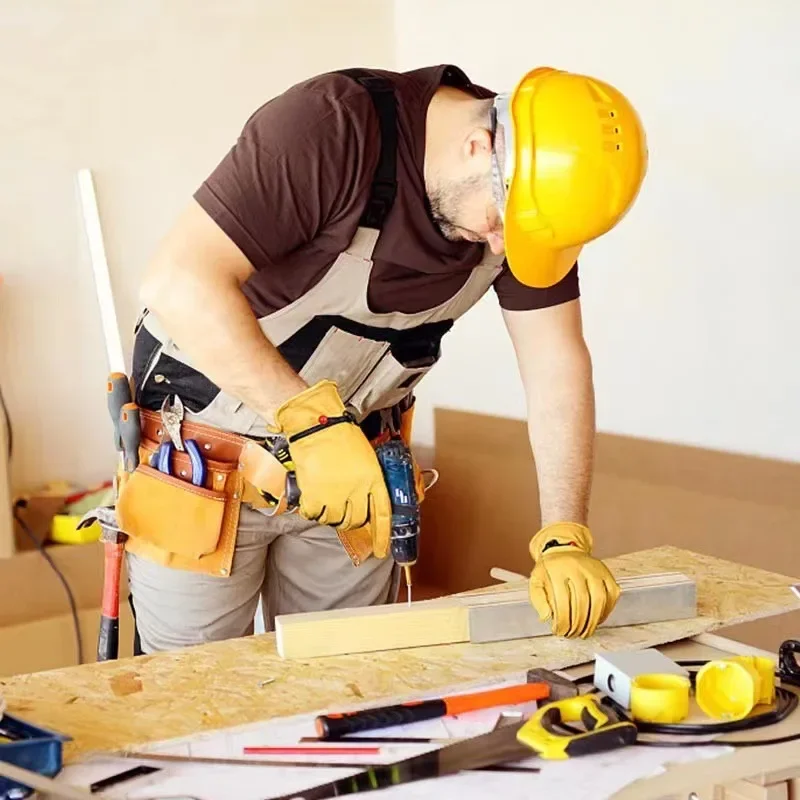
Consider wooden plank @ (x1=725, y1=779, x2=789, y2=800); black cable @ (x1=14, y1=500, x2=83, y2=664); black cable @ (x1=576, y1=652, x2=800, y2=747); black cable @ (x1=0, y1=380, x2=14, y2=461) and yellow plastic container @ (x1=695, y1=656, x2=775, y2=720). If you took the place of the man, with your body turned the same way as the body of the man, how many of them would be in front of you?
3

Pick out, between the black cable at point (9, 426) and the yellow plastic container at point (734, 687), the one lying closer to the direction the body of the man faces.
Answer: the yellow plastic container

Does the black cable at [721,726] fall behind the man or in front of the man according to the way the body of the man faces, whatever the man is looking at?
in front

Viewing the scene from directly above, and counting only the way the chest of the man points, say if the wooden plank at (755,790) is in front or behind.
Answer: in front

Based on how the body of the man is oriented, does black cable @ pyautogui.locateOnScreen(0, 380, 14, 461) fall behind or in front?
behind

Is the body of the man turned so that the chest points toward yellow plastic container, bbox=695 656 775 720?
yes

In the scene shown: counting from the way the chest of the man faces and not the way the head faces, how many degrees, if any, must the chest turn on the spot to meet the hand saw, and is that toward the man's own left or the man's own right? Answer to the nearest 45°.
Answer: approximately 45° to the man's own right

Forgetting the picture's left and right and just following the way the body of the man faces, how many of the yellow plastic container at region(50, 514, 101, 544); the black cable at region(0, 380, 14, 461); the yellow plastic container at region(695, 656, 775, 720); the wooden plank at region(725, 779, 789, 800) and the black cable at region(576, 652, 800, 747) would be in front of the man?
3

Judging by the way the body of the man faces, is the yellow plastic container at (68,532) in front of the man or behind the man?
behind

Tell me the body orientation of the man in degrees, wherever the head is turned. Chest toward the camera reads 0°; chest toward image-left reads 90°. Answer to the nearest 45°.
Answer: approximately 315°

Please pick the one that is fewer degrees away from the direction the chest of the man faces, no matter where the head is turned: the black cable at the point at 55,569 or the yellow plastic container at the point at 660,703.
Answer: the yellow plastic container

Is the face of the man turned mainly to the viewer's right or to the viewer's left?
to the viewer's right

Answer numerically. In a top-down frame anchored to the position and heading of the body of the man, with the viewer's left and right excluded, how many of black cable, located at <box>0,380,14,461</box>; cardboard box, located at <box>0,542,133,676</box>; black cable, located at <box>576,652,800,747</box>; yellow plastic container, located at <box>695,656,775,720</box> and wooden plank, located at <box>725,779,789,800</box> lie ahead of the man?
3

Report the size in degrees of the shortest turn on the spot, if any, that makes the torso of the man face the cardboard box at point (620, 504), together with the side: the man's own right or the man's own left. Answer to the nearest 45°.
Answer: approximately 90° to the man's own left
